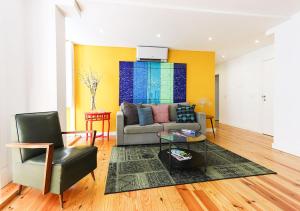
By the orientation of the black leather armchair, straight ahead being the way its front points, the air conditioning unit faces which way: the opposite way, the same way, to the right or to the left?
to the right

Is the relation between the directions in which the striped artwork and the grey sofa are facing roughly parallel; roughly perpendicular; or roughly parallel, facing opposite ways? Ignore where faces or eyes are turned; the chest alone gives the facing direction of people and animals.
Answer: roughly parallel

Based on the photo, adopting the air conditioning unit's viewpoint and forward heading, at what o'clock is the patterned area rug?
The patterned area rug is roughly at 12 o'clock from the air conditioning unit.

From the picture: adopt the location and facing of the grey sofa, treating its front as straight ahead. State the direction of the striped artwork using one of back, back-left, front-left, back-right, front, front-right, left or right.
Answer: back

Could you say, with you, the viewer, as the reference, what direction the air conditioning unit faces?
facing the viewer

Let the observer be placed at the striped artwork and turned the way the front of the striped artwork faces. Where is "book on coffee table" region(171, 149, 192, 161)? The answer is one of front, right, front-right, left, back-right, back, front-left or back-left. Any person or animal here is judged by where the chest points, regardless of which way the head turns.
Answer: front

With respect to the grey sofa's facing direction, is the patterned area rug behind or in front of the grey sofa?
in front

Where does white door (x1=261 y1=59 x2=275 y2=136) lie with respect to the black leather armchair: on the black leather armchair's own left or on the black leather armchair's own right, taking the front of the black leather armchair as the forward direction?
on the black leather armchair's own left

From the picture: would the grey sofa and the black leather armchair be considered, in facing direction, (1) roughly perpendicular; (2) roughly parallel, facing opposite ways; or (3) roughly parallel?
roughly perpendicular

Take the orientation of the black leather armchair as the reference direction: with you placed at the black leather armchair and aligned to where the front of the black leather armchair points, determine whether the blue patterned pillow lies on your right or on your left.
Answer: on your left
